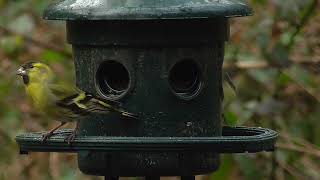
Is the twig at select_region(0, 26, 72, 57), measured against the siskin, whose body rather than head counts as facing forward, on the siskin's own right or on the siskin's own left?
on the siskin's own right

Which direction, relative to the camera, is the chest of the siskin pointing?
to the viewer's left

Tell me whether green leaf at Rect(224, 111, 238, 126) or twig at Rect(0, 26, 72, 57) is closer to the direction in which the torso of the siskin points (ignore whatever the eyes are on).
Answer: the twig

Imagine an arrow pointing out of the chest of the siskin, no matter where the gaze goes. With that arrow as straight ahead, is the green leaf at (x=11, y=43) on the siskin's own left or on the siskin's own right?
on the siskin's own right

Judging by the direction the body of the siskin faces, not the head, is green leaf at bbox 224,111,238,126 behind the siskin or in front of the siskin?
behind
